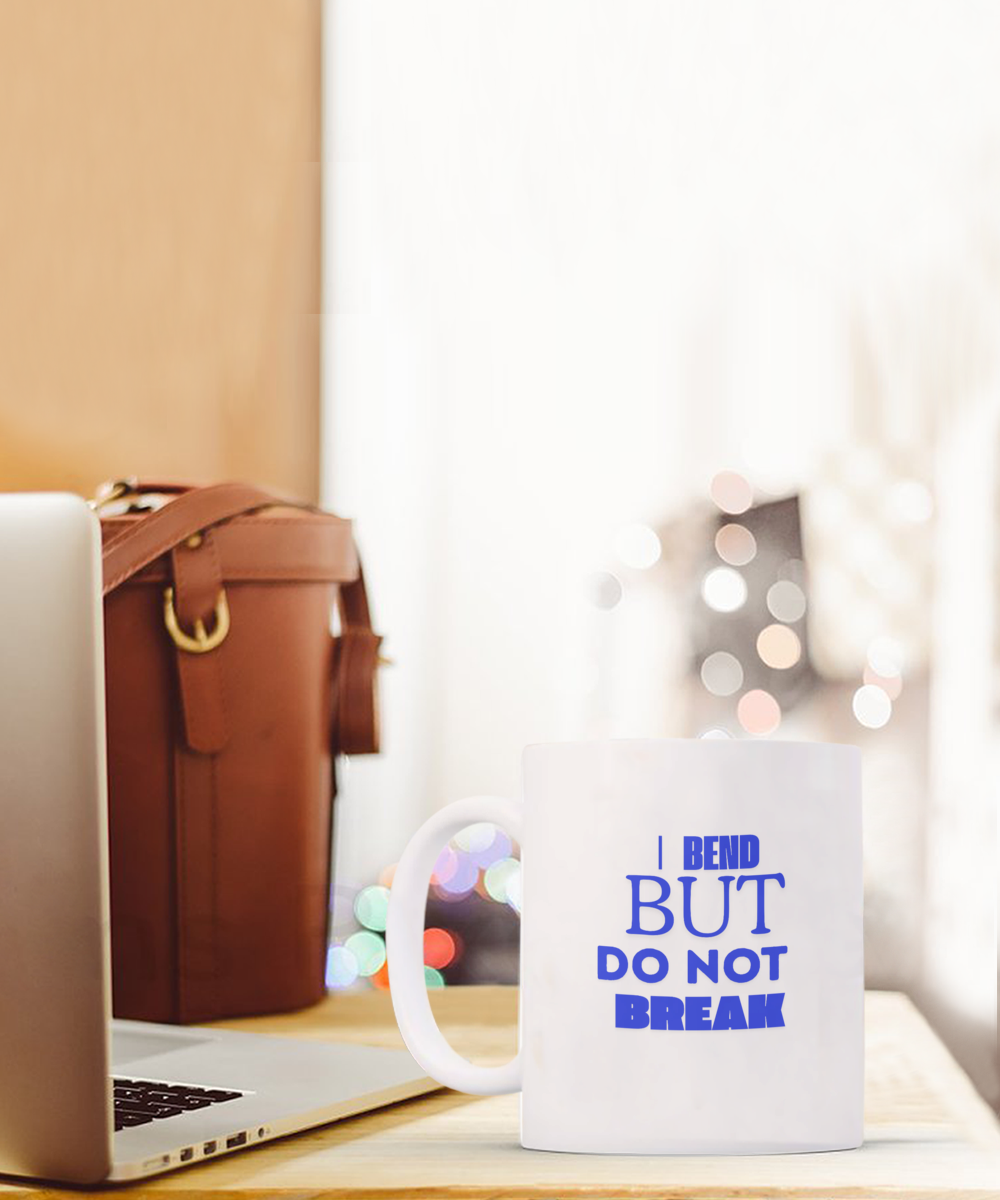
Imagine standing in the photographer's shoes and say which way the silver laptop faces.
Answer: facing away from the viewer and to the right of the viewer
